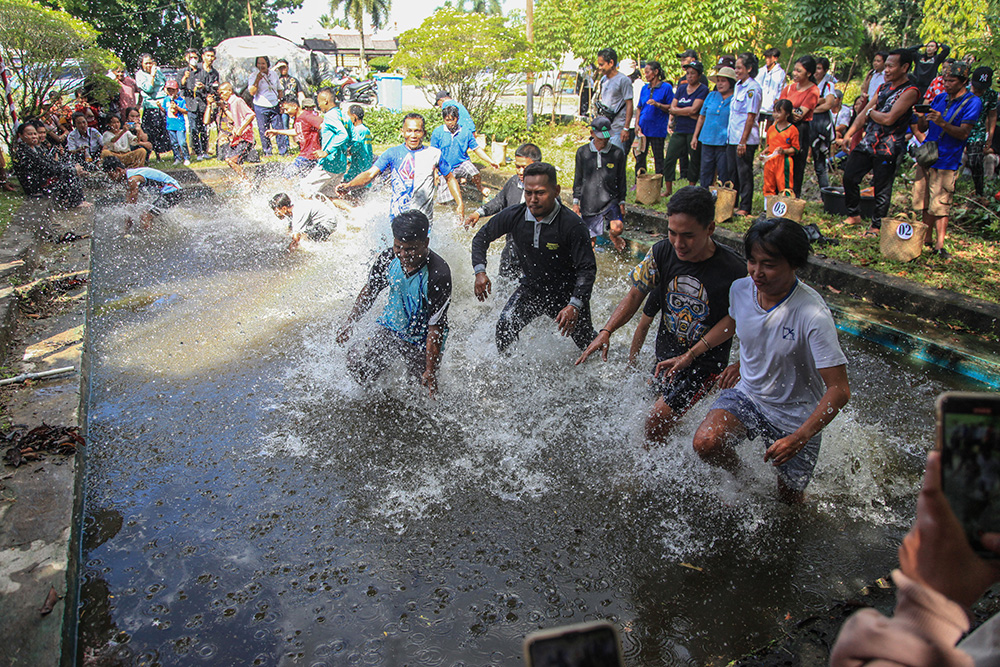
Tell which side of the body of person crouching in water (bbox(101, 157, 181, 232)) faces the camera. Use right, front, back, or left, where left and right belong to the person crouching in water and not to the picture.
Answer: left

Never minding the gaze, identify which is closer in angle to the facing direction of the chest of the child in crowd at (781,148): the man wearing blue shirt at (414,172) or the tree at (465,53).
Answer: the man wearing blue shirt

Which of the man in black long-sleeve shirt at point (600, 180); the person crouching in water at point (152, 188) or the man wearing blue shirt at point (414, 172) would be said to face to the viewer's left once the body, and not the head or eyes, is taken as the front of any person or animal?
the person crouching in water

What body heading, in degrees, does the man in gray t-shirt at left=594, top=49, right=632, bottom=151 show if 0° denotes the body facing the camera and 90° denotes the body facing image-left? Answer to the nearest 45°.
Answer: approximately 45°

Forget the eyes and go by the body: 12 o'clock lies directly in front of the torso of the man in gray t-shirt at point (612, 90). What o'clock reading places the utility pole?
The utility pole is roughly at 4 o'clock from the man in gray t-shirt.

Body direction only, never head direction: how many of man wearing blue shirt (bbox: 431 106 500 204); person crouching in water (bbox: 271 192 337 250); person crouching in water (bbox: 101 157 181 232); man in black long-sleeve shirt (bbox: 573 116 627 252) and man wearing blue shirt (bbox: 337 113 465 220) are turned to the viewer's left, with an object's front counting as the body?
2

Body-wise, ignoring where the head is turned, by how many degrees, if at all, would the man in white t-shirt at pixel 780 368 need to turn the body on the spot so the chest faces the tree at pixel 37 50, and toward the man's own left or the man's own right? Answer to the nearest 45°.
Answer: approximately 90° to the man's own right

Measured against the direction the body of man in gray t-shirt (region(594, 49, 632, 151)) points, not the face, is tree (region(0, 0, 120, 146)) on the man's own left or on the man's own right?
on the man's own right

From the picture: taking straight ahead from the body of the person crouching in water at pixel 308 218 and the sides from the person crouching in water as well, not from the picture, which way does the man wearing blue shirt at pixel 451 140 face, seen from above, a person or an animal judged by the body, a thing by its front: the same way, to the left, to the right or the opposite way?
to the left

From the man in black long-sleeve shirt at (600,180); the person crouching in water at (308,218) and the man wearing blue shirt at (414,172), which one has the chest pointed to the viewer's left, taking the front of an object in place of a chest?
the person crouching in water
